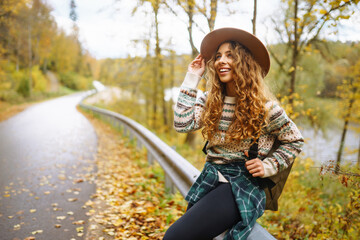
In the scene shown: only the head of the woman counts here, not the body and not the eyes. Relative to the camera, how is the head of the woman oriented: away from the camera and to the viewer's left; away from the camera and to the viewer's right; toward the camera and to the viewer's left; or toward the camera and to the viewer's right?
toward the camera and to the viewer's left

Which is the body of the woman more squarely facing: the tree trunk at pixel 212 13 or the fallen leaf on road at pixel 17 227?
the fallen leaf on road

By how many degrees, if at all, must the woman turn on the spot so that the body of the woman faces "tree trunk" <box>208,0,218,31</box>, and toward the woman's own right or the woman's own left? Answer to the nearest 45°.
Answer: approximately 135° to the woman's own right

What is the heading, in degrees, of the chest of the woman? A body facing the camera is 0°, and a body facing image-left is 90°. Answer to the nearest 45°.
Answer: approximately 45°

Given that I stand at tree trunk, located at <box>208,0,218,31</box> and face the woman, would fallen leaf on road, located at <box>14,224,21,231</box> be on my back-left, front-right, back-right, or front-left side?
front-right

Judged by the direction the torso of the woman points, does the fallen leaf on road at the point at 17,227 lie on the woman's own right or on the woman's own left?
on the woman's own right
